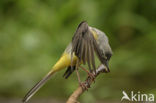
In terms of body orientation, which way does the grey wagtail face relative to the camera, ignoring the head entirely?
to the viewer's right
